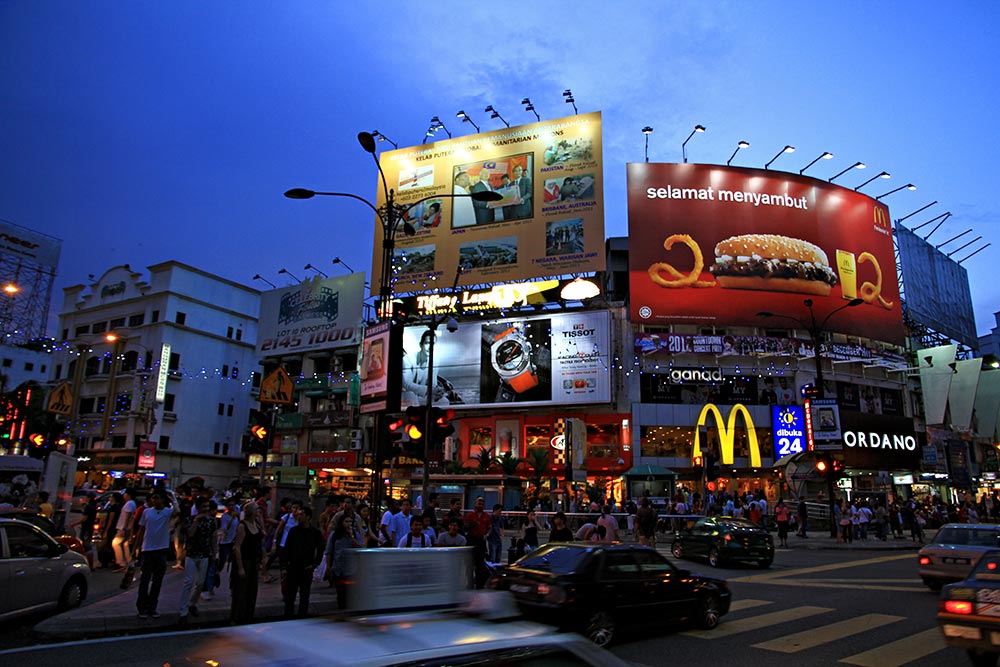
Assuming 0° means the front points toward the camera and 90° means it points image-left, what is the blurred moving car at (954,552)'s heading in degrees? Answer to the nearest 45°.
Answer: approximately 225°

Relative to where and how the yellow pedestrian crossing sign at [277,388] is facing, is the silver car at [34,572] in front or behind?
in front

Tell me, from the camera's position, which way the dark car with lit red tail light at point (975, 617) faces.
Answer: facing away from the viewer and to the right of the viewer

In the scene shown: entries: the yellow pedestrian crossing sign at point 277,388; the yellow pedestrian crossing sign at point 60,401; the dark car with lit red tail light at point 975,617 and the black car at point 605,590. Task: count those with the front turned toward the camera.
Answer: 2

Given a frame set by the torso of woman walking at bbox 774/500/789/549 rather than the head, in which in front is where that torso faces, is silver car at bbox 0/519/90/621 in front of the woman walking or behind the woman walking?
in front

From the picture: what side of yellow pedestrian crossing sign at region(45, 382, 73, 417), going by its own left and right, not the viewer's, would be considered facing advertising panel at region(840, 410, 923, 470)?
left

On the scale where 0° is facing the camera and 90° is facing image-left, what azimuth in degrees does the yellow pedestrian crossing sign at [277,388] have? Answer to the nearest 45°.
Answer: approximately 0°

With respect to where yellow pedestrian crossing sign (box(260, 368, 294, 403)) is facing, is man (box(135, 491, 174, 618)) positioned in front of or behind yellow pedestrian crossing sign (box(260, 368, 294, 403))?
in front

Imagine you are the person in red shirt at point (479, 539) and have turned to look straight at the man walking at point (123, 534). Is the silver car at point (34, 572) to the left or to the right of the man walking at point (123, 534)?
left

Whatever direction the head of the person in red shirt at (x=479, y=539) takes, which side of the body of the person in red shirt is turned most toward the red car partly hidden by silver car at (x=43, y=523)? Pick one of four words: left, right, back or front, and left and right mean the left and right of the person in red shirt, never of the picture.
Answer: right

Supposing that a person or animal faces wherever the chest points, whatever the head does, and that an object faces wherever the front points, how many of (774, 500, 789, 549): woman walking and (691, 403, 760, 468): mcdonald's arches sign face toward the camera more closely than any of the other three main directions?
2

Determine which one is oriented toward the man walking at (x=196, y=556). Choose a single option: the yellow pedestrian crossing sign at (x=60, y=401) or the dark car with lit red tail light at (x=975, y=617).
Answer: the yellow pedestrian crossing sign
